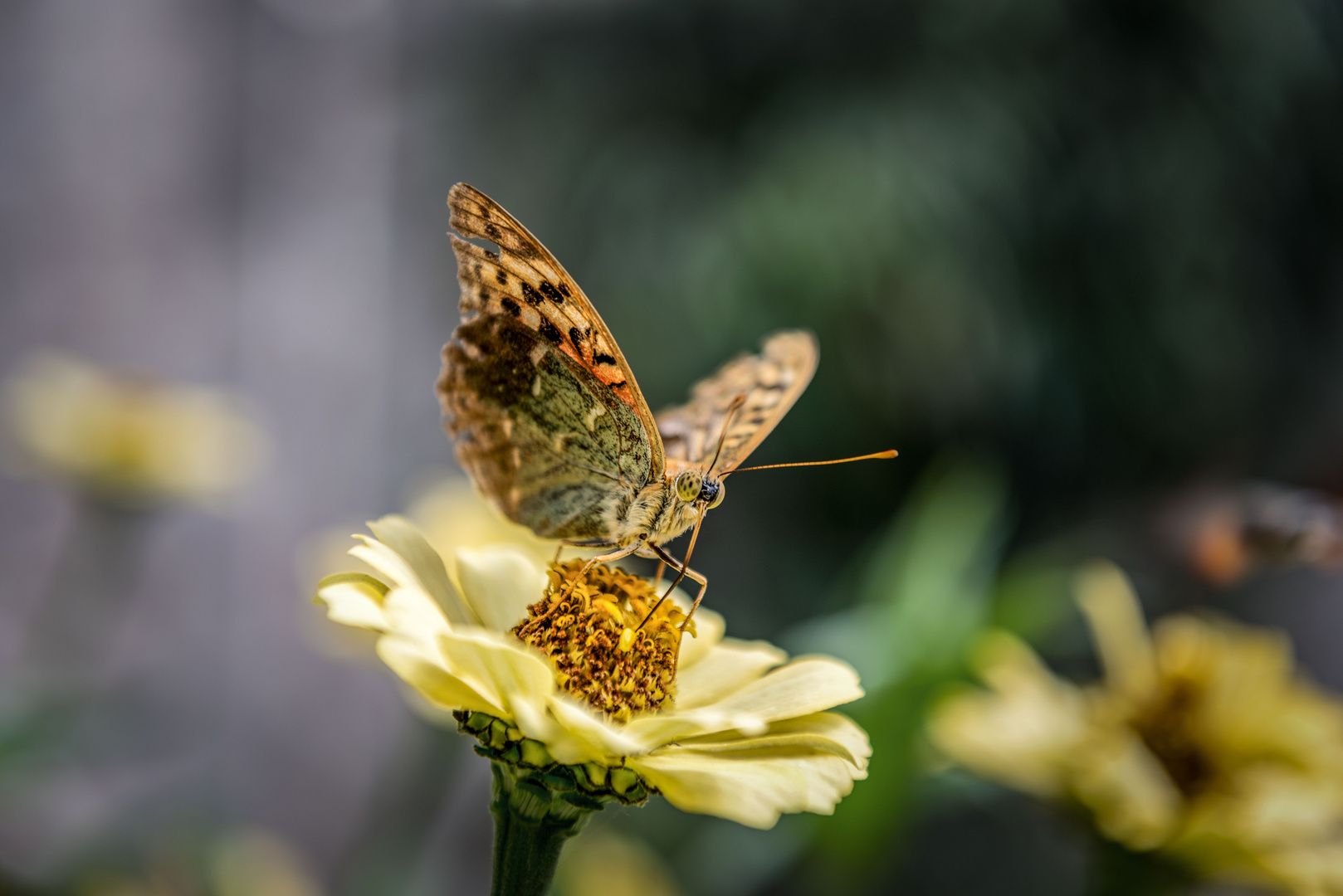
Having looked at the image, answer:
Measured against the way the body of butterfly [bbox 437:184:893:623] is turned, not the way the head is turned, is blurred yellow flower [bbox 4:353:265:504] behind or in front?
behind

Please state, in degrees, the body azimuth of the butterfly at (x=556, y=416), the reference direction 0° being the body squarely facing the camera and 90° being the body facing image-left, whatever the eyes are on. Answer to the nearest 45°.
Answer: approximately 315°
